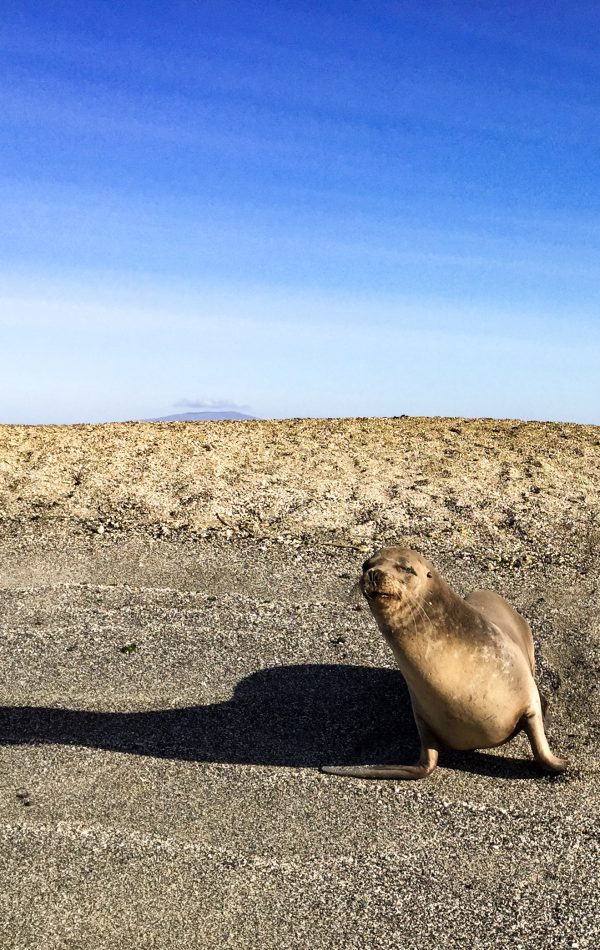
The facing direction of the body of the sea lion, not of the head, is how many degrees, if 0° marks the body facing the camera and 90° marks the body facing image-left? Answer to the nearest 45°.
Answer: approximately 45°
